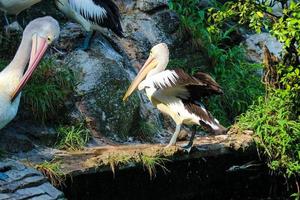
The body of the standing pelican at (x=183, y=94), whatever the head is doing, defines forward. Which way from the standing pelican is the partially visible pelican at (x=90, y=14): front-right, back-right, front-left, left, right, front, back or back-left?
front-right

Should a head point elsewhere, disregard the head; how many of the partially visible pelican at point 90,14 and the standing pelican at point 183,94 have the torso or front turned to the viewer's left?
2

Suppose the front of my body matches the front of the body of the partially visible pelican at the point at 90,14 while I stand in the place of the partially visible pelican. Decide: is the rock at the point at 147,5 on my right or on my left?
on my right

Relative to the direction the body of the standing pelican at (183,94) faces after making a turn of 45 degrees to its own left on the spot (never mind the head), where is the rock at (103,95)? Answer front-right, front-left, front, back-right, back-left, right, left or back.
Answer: right

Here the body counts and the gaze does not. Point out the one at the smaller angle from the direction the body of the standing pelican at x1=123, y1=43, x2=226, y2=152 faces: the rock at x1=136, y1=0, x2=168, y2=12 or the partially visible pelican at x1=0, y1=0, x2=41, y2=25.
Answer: the partially visible pelican

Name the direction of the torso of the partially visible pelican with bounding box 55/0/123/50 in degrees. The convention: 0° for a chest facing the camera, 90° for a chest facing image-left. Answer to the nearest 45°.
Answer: approximately 90°

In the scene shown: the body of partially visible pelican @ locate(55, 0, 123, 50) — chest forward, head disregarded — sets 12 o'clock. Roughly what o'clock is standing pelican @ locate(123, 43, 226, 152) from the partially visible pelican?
The standing pelican is roughly at 8 o'clock from the partially visible pelican.

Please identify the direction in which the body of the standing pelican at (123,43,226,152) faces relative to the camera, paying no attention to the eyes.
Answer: to the viewer's left
